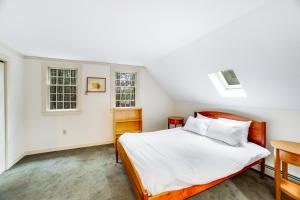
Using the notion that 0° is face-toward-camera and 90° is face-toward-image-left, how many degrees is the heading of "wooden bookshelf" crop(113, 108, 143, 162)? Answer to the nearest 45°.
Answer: approximately 0°

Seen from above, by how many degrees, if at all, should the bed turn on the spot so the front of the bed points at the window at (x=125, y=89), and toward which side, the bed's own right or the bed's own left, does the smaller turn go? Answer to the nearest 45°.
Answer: approximately 90° to the bed's own right

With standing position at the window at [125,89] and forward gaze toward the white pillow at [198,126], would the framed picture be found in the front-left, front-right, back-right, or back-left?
back-right

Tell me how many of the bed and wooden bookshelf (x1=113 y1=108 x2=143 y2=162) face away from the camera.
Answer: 0

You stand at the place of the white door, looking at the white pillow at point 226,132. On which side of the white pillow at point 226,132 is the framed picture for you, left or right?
left

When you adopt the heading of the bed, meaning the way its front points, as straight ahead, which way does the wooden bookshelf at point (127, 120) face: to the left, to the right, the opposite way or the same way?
to the left
